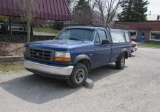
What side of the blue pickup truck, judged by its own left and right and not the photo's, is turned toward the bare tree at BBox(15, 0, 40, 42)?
right

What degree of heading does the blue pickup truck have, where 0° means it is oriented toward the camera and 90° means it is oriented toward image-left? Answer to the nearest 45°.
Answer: approximately 45°
